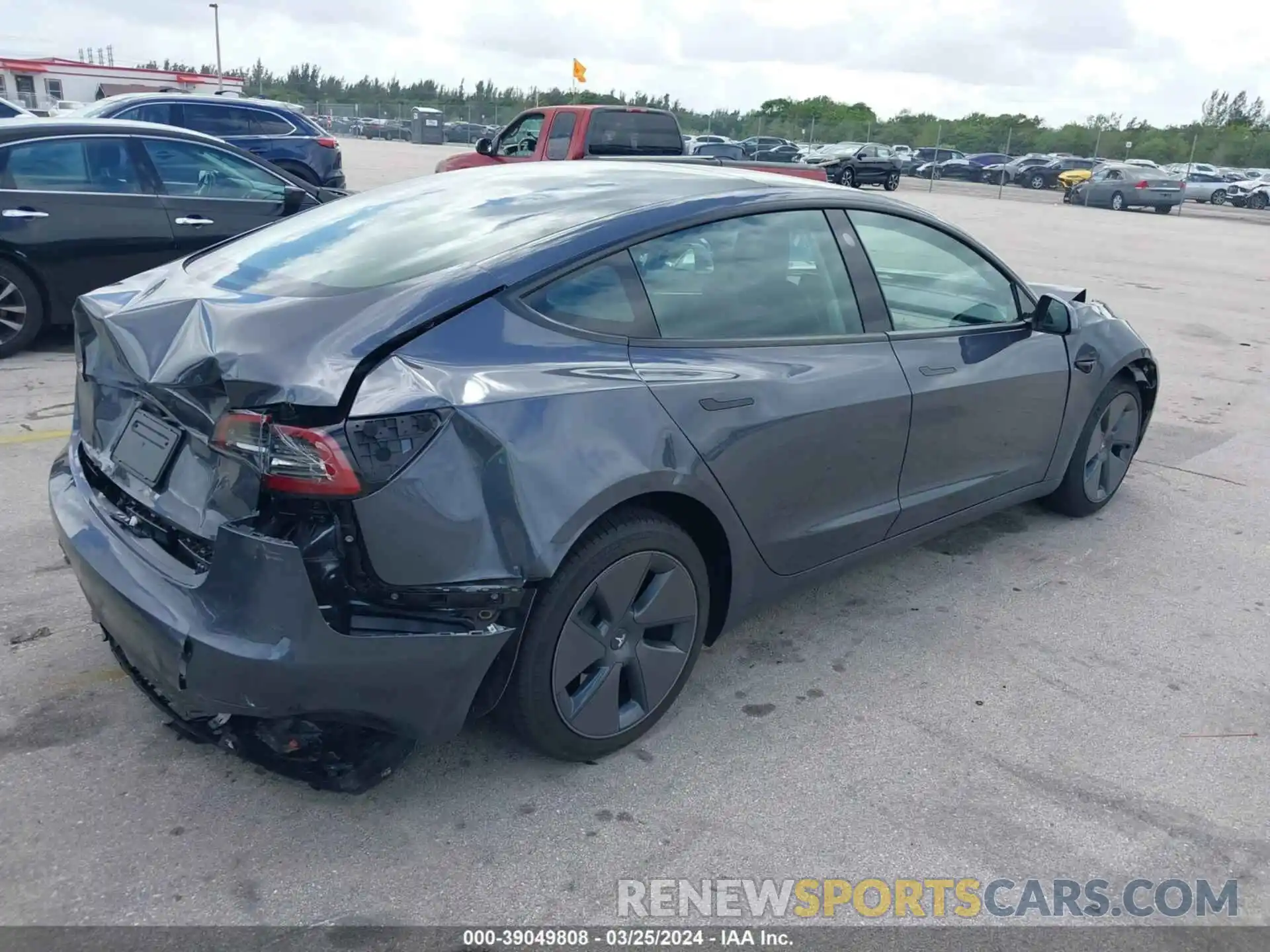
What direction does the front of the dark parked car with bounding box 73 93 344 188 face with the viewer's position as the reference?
facing to the left of the viewer

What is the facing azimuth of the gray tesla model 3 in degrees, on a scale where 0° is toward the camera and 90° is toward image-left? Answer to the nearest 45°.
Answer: approximately 225°

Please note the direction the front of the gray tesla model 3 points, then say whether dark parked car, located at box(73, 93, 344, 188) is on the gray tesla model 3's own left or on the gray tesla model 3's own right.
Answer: on the gray tesla model 3's own left

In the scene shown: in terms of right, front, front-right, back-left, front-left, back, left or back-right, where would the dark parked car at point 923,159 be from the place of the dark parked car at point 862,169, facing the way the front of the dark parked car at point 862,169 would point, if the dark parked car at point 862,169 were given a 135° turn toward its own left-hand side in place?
left

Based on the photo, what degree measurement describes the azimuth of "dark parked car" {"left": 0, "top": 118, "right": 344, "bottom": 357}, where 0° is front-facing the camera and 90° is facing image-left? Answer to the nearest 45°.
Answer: approximately 270°

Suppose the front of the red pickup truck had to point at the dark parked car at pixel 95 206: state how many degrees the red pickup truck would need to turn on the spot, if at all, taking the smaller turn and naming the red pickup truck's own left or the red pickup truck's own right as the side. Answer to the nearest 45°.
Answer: approximately 90° to the red pickup truck's own left

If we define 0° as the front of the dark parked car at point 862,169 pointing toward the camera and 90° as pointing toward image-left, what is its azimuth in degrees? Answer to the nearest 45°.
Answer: approximately 45°

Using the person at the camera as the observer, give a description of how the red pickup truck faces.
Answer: facing away from the viewer and to the left of the viewer
